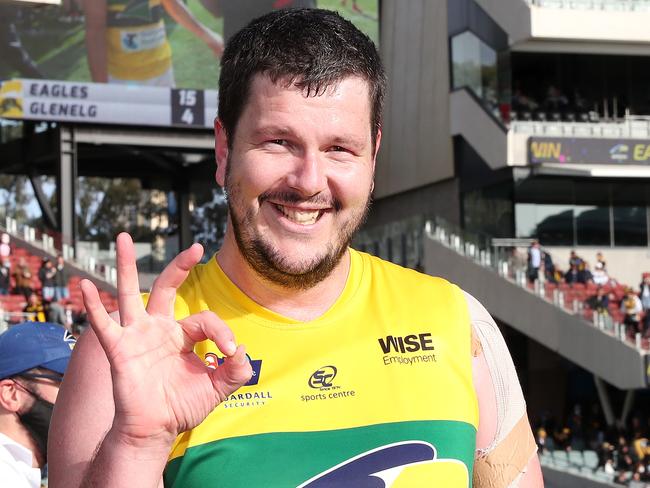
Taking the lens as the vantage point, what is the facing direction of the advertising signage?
facing the viewer

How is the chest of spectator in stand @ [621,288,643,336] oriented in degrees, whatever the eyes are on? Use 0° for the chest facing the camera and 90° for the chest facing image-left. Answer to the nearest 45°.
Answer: approximately 45°

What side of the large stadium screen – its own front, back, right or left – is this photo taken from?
front

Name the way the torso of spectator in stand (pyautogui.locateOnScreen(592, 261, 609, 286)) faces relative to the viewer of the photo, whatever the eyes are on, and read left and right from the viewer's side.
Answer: facing the viewer and to the left of the viewer

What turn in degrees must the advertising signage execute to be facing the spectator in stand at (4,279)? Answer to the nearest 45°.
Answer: approximately 45° to its right

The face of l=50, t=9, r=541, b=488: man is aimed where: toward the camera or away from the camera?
toward the camera
